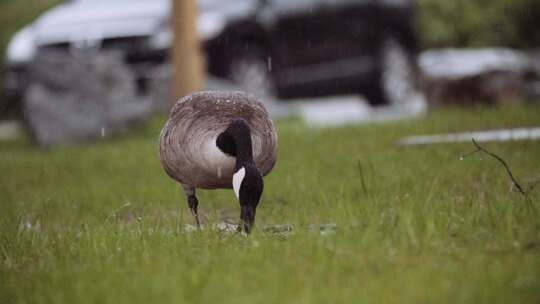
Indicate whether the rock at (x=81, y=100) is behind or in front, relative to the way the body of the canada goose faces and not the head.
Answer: behind

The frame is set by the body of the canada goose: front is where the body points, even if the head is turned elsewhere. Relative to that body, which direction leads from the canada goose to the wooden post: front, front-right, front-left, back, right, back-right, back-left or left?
back

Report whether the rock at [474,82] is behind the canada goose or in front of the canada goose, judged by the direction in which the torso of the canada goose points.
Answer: behind

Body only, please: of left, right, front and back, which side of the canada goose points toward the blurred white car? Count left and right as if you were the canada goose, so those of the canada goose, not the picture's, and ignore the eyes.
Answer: back

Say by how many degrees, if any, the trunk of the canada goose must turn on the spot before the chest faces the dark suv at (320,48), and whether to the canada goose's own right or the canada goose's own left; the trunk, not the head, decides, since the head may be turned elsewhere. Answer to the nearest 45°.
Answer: approximately 180°

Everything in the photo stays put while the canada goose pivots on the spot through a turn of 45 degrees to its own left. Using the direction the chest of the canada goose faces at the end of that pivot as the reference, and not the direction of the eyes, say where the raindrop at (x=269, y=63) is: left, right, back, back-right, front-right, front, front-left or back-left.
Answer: back-left

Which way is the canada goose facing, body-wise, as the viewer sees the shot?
toward the camera
